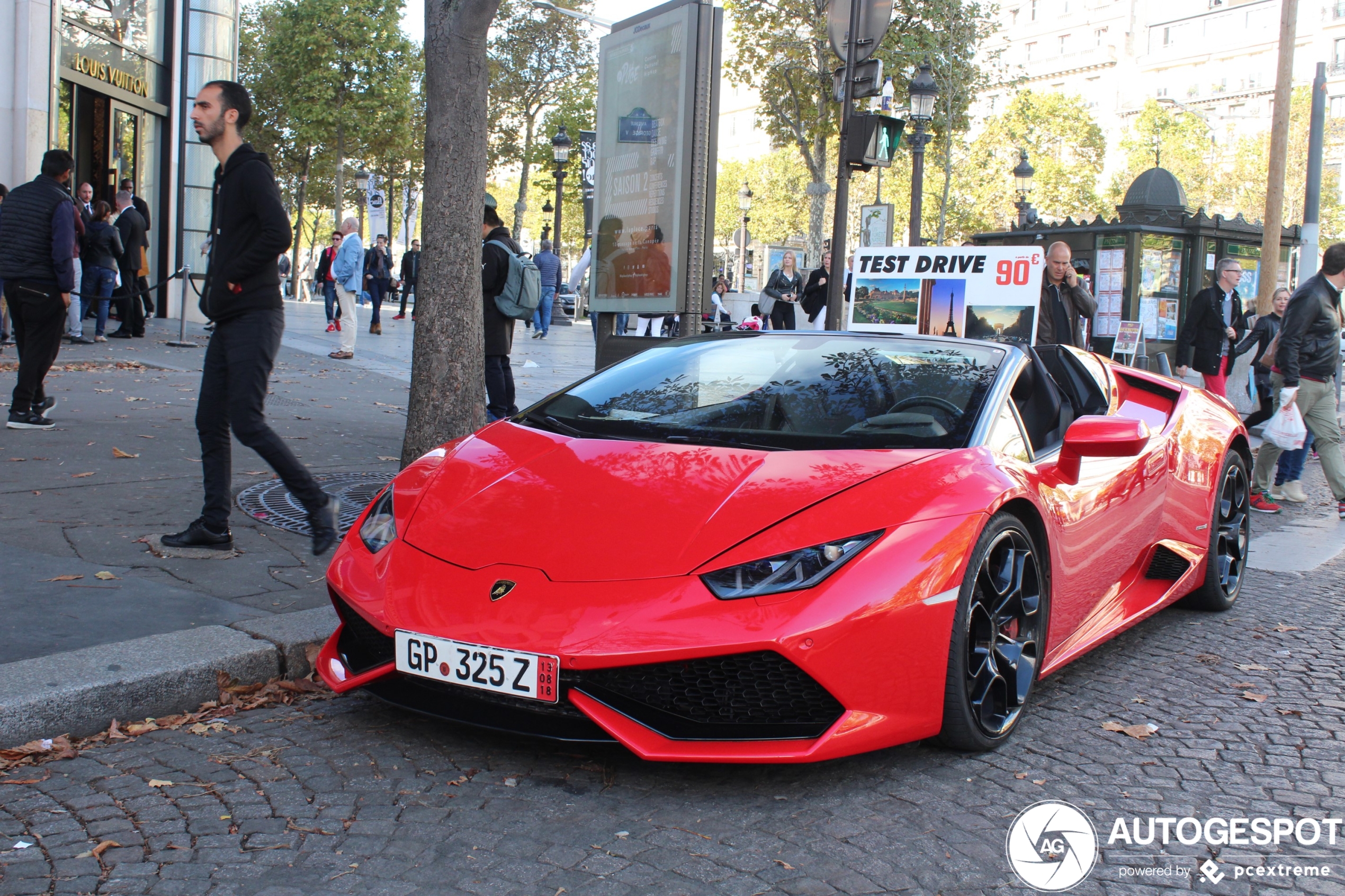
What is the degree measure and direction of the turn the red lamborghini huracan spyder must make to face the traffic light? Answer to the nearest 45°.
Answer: approximately 135° to its right

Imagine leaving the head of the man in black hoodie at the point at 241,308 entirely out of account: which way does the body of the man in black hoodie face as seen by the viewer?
to the viewer's left

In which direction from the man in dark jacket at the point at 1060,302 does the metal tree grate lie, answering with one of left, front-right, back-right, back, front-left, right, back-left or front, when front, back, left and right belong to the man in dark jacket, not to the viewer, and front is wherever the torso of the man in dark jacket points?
front-right

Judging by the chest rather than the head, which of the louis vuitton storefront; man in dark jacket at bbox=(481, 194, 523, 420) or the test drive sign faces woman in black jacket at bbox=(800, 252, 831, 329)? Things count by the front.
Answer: the louis vuitton storefront

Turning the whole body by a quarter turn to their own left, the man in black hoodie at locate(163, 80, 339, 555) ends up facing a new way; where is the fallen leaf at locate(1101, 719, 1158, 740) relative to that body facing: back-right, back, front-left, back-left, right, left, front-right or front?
front-left

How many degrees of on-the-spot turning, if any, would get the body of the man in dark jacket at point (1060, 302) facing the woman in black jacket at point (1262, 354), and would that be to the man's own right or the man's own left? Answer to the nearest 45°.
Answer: approximately 135° to the man's own left
